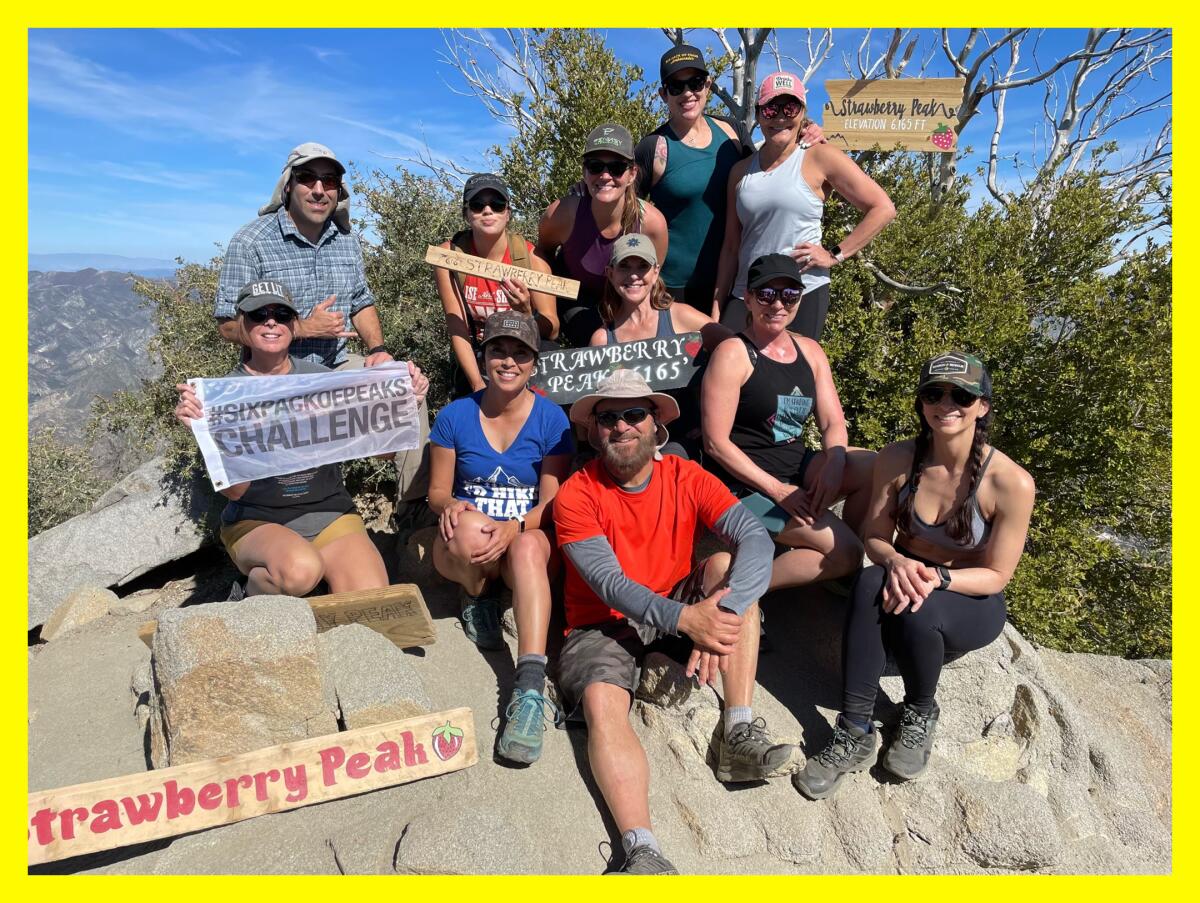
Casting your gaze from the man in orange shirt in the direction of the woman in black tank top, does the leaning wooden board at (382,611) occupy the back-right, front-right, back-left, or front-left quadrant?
back-left

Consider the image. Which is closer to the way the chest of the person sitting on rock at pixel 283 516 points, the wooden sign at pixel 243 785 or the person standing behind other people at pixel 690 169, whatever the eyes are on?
the wooden sign

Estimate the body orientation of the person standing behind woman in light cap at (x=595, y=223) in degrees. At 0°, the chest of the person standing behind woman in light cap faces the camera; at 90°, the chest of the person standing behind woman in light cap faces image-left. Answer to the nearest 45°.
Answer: approximately 0°

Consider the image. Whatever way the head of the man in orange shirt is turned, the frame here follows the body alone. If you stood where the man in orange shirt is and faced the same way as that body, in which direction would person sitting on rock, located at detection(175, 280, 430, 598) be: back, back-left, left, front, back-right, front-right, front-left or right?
right

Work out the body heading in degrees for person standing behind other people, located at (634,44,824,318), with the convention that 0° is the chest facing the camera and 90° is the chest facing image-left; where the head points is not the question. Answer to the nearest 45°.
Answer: approximately 0°
